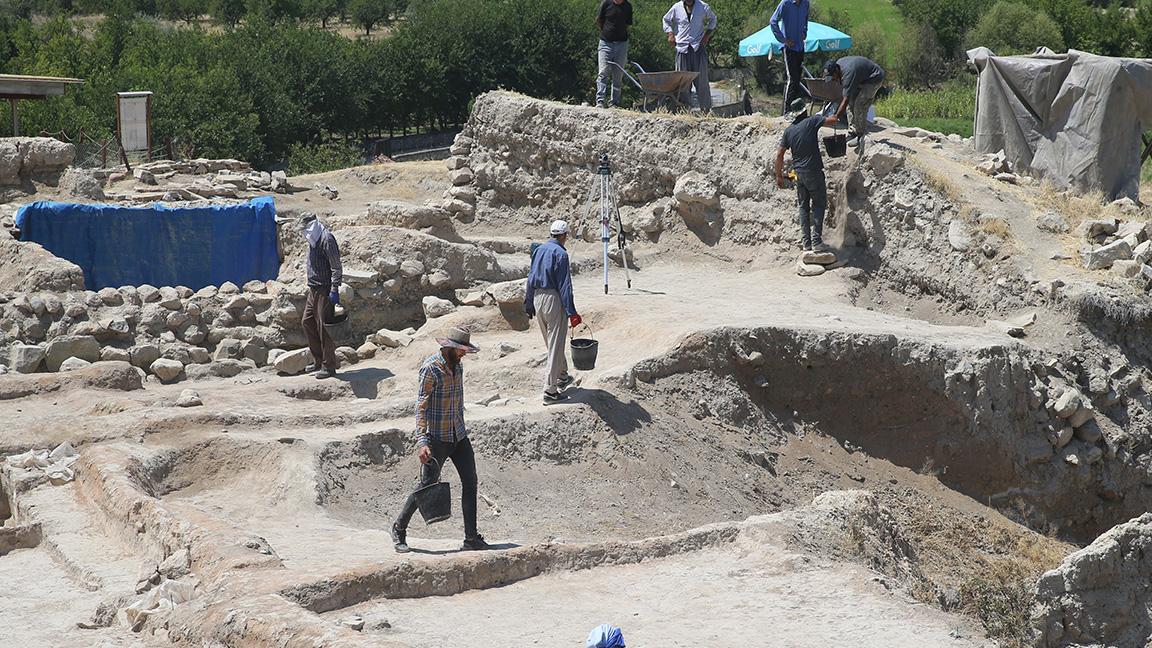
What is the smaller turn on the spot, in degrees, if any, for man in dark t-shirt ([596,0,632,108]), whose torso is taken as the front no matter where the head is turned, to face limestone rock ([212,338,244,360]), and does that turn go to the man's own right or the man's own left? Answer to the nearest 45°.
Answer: approximately 45° to the man's own right

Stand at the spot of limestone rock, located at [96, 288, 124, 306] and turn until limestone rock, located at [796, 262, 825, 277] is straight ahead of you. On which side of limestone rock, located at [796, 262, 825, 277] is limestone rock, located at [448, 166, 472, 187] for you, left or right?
left

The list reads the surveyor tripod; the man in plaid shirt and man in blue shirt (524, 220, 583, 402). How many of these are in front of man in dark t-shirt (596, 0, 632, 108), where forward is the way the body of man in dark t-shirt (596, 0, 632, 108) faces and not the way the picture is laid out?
3

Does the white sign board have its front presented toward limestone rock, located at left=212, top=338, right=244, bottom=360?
yes

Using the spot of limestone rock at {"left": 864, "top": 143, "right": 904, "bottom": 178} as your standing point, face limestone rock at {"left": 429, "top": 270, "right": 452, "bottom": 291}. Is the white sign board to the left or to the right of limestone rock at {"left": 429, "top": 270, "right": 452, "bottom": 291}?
right

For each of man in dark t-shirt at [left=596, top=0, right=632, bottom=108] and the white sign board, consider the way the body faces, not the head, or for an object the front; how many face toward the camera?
2

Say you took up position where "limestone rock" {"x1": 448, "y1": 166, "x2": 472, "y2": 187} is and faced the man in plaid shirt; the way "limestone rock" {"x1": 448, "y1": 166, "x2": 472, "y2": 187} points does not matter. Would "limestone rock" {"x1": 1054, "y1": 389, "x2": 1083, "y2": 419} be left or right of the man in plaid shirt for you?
left

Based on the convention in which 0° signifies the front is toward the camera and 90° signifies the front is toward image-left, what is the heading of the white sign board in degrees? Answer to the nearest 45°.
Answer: approximately 0°

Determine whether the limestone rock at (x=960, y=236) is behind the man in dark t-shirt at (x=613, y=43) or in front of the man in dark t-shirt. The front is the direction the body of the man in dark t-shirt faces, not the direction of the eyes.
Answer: in front

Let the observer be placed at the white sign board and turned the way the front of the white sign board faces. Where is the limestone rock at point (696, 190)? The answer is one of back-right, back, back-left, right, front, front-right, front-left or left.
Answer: front-left

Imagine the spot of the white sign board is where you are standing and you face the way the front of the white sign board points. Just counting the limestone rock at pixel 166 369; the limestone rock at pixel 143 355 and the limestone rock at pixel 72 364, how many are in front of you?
3

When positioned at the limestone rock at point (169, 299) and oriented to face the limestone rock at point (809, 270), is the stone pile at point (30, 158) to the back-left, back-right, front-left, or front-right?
back-left

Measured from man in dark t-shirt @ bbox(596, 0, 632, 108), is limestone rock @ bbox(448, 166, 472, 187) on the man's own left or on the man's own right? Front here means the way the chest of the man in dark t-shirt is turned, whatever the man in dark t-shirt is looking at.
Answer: on the man's own right
